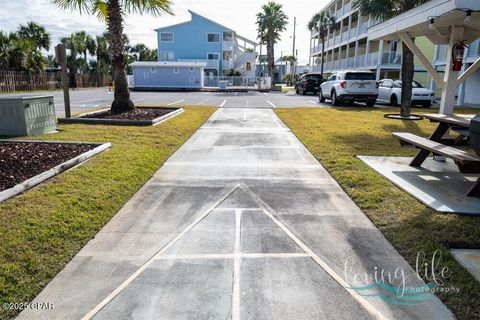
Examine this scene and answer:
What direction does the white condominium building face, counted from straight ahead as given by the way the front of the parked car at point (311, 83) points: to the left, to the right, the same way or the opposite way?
to the left

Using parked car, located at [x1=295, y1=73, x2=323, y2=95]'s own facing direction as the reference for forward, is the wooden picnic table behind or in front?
behind

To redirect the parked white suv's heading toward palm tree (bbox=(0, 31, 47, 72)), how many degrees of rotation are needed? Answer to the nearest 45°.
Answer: approximately 45° to its left

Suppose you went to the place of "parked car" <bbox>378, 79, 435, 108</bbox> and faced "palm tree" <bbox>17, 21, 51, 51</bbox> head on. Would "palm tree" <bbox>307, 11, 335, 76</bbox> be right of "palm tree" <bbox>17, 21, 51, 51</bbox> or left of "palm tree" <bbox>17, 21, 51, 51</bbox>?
right

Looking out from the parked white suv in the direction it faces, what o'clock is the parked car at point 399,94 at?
The parked car is roughly at 3 o'clock from the parked white suv.

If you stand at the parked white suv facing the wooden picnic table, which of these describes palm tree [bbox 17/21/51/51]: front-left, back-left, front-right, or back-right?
back-right

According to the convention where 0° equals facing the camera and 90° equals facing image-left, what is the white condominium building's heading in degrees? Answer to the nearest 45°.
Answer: approximately 45°

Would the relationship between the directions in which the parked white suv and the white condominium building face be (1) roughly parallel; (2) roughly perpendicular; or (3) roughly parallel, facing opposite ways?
roughly perpendicular
